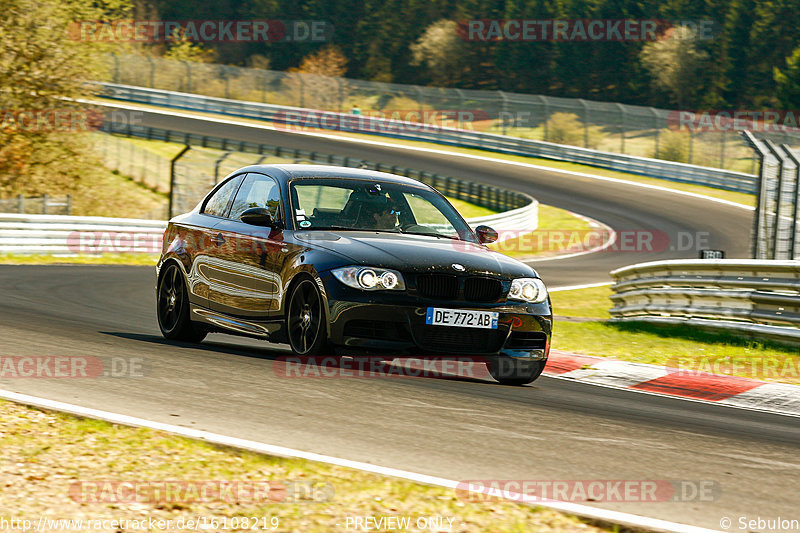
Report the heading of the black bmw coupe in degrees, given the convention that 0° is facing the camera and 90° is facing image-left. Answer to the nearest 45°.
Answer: approximately 315°

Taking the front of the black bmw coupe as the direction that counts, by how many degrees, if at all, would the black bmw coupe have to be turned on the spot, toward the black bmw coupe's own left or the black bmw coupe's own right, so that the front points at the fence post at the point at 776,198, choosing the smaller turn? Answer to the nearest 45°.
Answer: approximately 90° to the black bmw coupe's own left

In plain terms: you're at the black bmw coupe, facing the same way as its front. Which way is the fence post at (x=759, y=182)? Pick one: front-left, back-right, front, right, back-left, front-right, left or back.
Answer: left

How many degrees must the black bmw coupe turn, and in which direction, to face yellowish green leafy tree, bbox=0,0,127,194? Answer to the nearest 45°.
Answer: approximately 135° to its left

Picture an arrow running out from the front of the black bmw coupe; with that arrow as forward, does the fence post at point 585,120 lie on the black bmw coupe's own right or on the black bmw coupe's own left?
on the black bmw coupe's own left

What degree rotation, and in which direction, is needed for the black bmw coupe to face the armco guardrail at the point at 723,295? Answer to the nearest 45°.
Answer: approximately 90° to its left

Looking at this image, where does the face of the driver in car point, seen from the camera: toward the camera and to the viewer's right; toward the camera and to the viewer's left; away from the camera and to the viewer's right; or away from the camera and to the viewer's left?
toward the camera and to the viewer's right

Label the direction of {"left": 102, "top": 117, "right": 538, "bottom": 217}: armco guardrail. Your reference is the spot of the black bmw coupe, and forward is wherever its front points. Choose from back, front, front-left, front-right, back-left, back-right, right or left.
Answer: back-left

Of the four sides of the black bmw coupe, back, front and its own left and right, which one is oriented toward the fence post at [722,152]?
left
